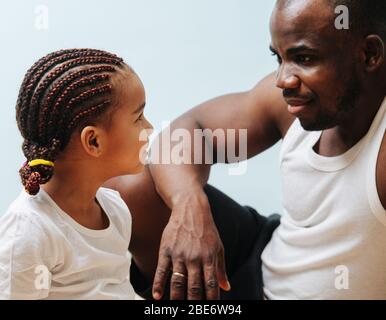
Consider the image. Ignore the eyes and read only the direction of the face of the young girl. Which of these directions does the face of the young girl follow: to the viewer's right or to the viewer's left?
to the viewer's right

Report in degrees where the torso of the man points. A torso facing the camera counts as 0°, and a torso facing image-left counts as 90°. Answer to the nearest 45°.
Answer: approximately 45°

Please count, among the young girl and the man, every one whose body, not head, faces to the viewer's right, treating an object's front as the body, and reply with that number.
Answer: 1

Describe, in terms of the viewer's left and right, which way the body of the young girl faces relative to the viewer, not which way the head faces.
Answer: facing to the right of the viewer

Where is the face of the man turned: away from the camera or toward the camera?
toward the camera
